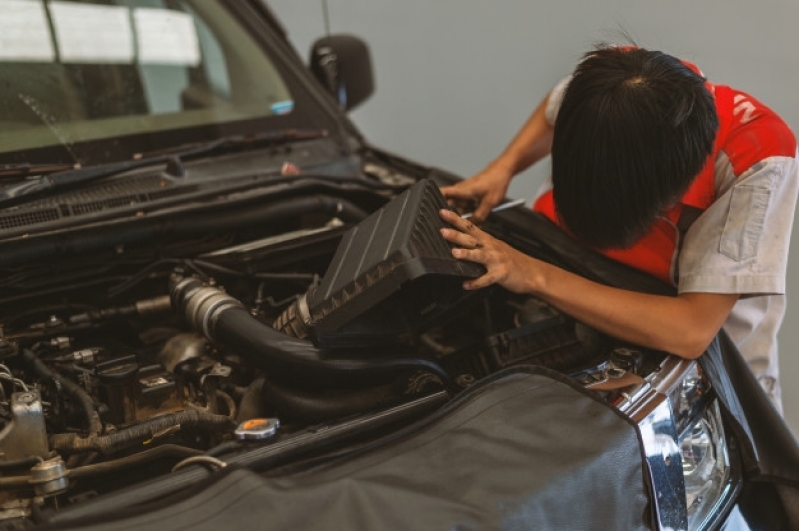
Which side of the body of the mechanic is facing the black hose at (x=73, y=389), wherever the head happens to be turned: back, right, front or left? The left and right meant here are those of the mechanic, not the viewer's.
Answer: front

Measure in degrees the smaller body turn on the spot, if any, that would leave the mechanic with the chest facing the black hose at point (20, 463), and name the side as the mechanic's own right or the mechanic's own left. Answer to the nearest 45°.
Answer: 0° — they already face it

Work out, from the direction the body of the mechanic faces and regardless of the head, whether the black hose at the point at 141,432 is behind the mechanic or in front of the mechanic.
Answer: in front

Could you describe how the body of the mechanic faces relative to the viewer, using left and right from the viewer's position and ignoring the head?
facing the viewer and to the left of the viewer

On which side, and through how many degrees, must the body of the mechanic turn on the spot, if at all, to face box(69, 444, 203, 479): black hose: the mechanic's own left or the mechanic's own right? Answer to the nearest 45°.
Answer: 0° — they already face it

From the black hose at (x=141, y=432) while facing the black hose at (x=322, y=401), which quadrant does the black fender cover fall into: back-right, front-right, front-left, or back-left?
front-right

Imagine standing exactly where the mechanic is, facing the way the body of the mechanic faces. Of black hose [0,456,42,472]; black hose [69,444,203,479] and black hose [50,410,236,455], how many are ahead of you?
3
